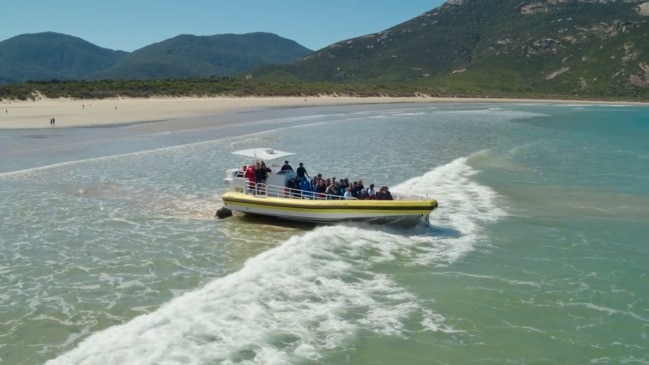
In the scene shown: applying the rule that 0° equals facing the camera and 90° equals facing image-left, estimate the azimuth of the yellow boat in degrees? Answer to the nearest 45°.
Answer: approximately 270°
